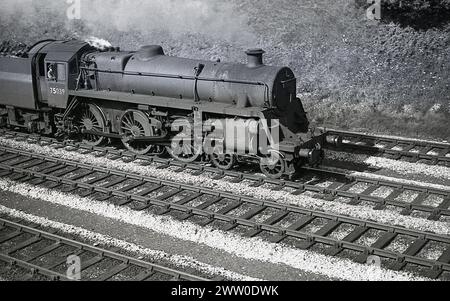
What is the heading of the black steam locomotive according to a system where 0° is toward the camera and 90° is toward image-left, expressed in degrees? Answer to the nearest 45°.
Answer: approximately 315°

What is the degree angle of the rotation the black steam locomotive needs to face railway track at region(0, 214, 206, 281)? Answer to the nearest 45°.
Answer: approximately 45° to its right
